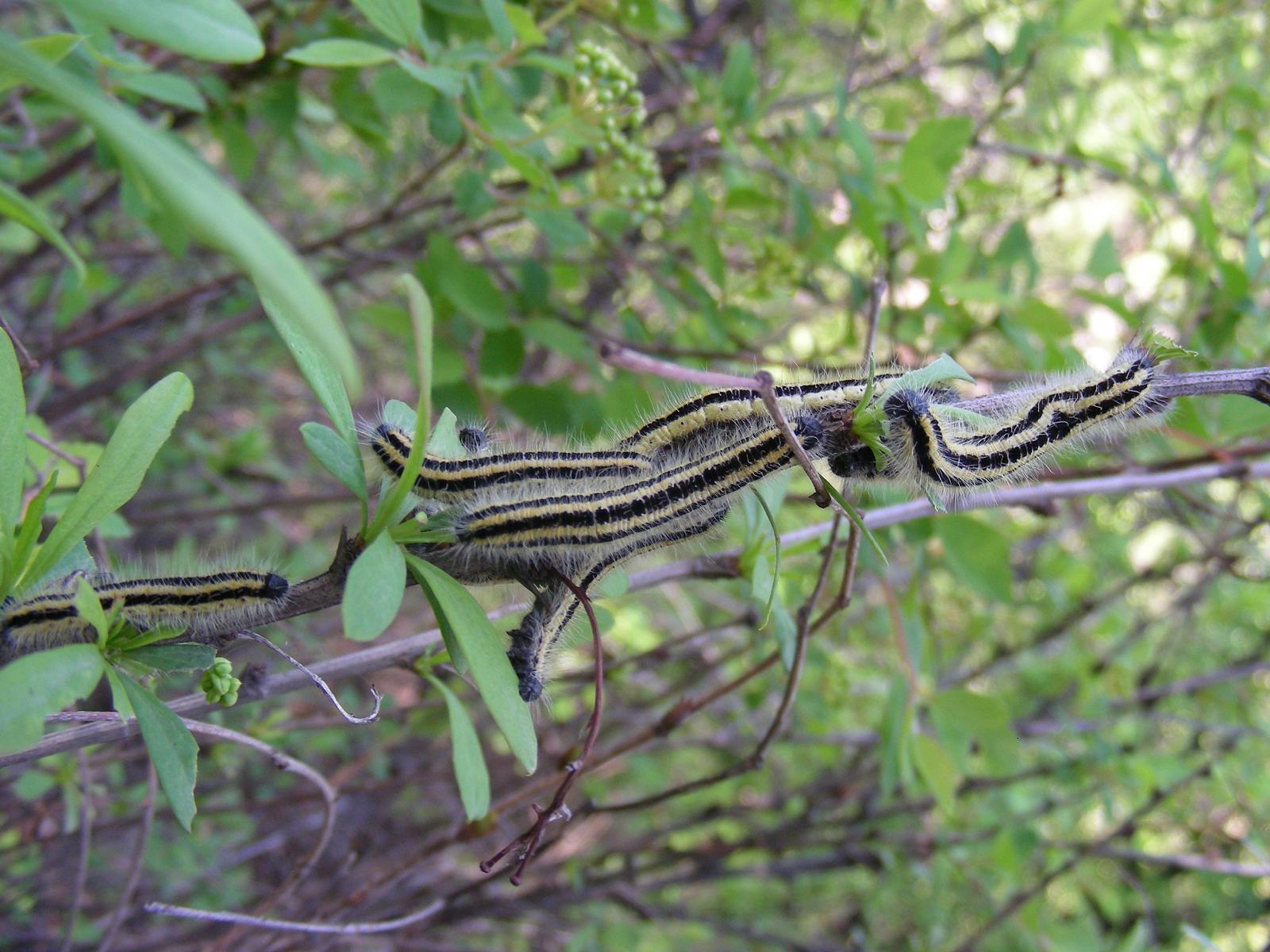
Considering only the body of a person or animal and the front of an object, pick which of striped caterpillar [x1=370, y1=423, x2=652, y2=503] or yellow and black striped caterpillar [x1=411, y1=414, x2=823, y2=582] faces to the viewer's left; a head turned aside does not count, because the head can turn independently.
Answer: the striped caterpillar

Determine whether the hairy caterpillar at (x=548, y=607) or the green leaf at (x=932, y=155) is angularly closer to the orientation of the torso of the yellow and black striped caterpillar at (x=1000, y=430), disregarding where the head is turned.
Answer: the hairy caterpillar

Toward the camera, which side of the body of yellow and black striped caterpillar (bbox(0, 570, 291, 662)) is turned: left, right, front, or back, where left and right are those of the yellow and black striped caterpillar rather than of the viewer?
right

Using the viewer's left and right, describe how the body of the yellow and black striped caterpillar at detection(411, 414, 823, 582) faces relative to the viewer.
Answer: facing to the right of the viewer

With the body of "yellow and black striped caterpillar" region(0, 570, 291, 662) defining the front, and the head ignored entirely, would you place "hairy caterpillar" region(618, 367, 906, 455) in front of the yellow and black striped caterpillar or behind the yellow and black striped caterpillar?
in front

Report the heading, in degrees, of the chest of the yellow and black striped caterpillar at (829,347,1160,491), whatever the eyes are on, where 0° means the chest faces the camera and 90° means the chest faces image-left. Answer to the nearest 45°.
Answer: approximately 90°

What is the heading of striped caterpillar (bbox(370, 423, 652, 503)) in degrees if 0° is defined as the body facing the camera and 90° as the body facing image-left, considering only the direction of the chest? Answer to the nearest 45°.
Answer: approximately 90°
